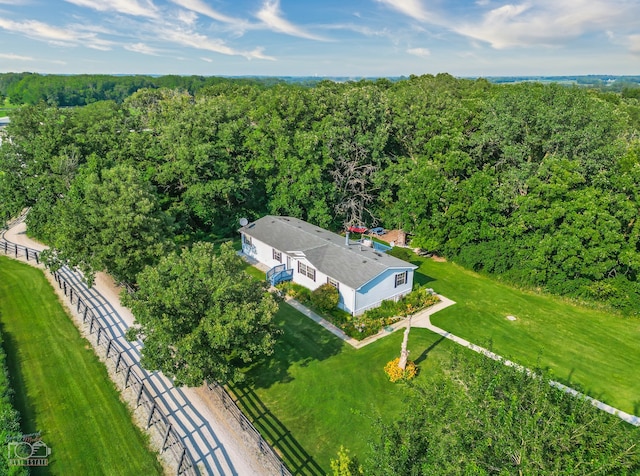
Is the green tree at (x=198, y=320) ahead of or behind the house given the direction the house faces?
ahead

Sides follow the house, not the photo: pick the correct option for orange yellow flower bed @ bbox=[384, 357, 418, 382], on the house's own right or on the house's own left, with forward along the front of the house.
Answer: on the house's own left

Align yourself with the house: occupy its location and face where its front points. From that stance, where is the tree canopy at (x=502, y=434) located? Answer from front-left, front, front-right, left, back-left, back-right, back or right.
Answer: front-left

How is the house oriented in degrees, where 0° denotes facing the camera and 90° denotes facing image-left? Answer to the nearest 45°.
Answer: approximately 45°

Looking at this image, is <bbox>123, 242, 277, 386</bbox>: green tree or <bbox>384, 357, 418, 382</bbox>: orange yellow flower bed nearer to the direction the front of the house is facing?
the green tree

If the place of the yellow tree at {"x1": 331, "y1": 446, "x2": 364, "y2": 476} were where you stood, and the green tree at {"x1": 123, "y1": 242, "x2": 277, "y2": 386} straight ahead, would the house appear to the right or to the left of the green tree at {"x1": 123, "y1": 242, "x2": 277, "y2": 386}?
right

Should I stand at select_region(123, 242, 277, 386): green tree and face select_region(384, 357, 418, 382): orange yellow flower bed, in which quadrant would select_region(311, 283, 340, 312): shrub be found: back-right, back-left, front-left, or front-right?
front-left

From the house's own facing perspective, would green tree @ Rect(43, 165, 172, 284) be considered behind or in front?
in front

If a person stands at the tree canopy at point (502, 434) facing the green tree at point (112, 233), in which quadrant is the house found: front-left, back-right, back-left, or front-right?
front-right

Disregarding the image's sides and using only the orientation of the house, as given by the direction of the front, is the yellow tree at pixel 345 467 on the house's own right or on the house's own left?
on the house's own left
